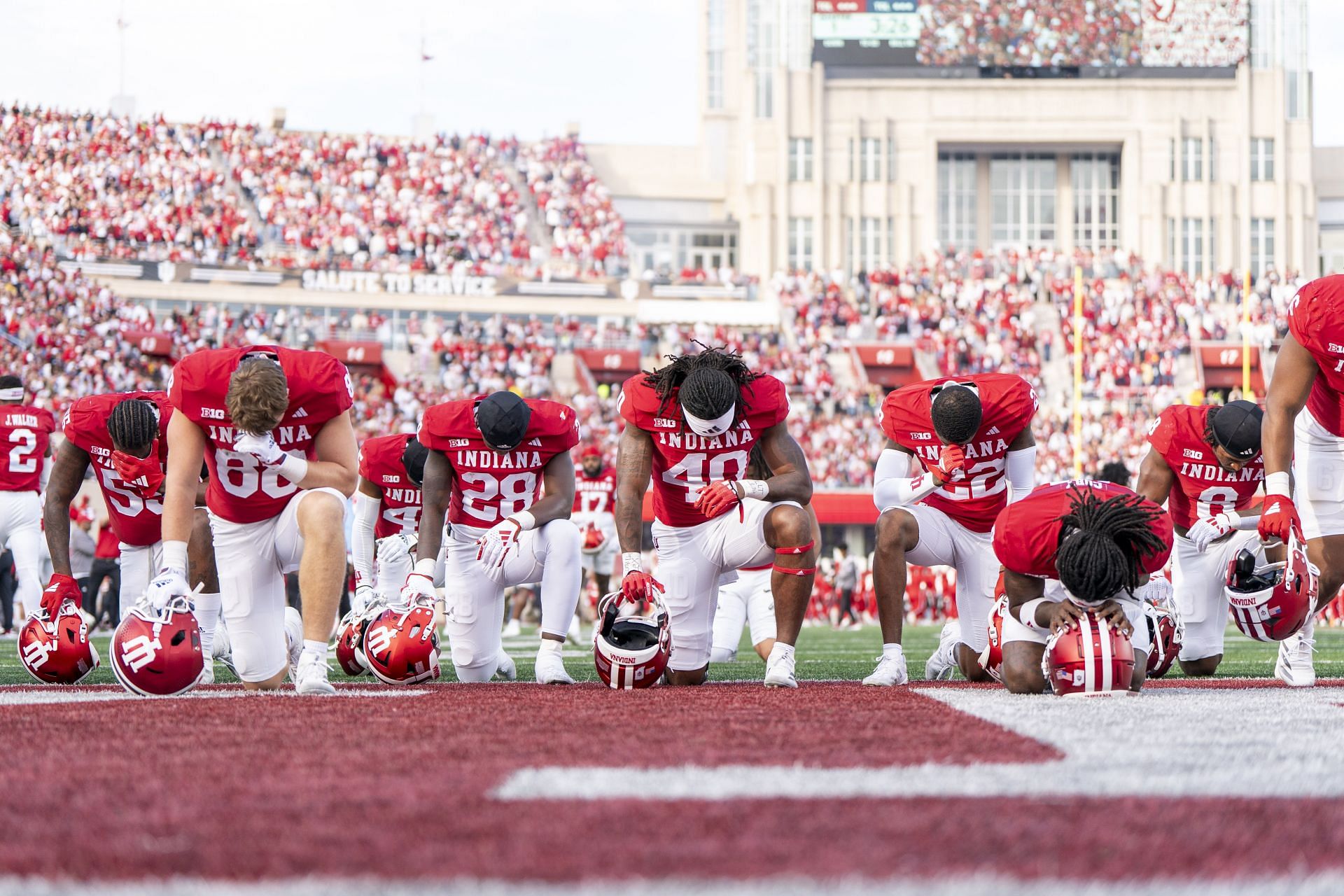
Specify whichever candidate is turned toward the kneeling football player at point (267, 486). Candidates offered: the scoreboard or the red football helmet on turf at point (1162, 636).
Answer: the scoreboard

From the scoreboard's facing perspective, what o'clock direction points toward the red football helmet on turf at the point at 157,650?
The red football helmet on turf is roughly at 12 o'clock from the scoreboard.
